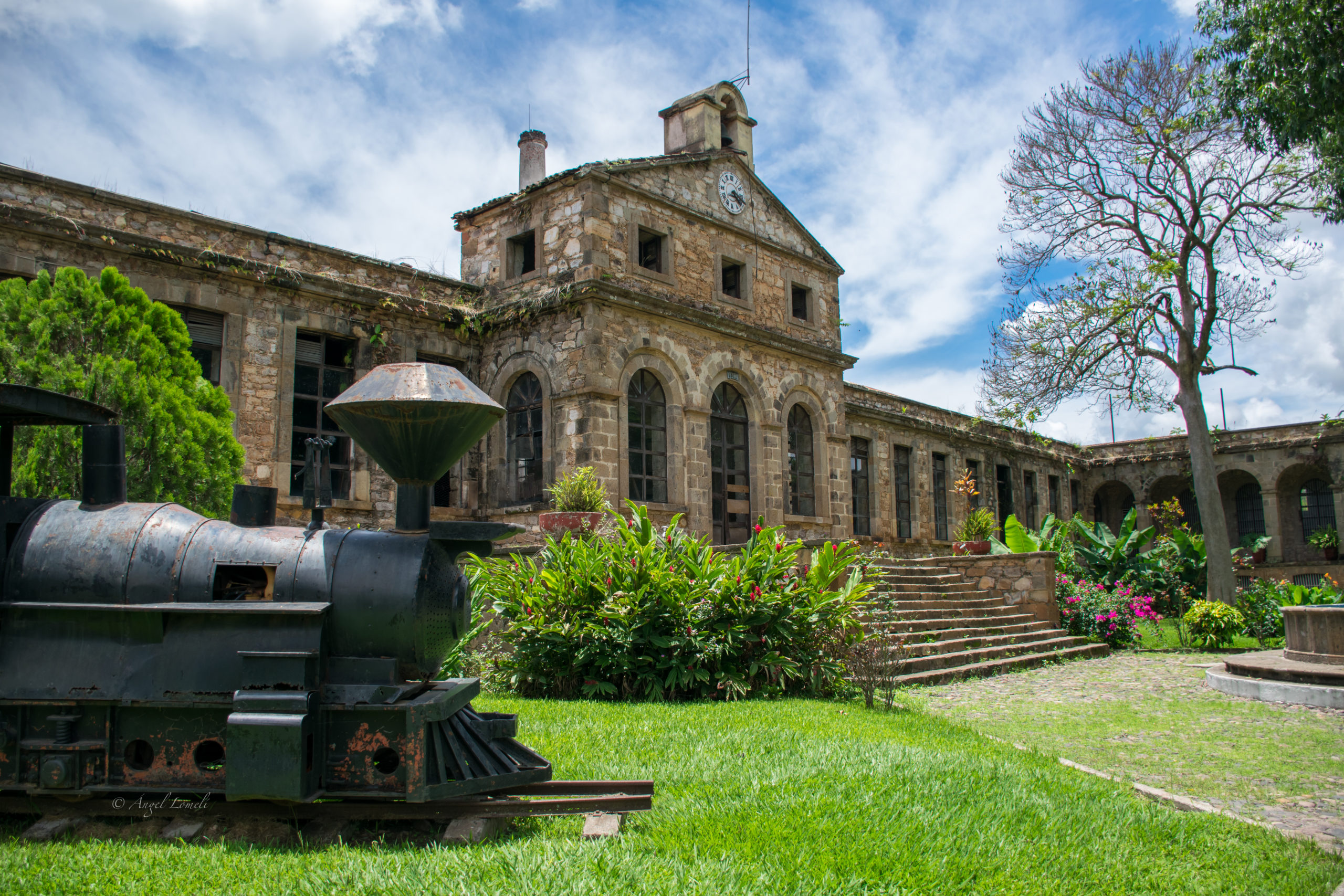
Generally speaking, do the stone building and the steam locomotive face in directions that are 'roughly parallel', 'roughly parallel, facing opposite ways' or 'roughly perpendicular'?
roughly perpendicular

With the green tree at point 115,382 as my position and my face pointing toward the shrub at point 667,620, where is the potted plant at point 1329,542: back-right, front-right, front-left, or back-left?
front-left

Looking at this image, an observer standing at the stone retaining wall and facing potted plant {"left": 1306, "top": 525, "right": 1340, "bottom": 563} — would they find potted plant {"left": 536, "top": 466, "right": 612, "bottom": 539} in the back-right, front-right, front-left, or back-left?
back-left

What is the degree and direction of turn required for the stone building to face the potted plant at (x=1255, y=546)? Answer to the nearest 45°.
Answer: approximately 90° to its left

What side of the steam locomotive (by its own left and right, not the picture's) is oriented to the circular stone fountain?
front

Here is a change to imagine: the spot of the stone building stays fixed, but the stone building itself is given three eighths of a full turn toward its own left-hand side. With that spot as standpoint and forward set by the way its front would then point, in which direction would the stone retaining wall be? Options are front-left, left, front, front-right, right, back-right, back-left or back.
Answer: right

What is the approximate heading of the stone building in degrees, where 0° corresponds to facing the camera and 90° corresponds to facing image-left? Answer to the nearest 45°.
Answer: approximately 315°

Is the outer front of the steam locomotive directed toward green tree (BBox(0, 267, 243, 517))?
no

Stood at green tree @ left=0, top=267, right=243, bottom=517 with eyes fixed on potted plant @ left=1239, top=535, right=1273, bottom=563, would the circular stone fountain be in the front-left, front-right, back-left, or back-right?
front-right

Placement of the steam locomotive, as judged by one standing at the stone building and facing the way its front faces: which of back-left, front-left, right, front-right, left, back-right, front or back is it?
front-right

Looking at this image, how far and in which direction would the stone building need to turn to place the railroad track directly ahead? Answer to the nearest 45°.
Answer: approximately 45° to its right

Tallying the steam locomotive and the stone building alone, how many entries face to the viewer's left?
0

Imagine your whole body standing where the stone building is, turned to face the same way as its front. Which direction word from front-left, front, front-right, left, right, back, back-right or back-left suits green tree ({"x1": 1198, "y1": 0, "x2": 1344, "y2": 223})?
front

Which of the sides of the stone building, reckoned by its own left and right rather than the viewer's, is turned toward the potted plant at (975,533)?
left

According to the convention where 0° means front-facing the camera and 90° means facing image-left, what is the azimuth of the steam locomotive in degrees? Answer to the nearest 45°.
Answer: approximately 270°
